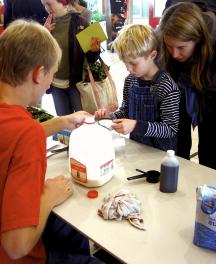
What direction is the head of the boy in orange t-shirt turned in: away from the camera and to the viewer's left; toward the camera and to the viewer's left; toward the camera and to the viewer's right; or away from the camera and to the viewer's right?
away from the camera and to the viewer's right

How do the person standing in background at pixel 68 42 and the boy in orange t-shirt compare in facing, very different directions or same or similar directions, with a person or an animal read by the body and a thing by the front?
very different directions

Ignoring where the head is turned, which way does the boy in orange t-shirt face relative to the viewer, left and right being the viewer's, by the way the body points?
facing away from the viewer and to the right of the viewer

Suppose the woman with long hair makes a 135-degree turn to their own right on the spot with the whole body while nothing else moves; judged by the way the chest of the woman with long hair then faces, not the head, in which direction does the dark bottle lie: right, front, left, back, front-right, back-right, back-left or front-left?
back

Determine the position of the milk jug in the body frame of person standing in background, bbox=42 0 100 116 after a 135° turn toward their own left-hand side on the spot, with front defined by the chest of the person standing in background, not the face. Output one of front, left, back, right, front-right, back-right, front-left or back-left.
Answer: right

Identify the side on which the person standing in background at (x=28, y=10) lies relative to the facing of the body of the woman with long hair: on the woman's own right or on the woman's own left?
on the woman's own right

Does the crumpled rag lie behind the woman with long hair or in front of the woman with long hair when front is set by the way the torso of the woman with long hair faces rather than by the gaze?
in front

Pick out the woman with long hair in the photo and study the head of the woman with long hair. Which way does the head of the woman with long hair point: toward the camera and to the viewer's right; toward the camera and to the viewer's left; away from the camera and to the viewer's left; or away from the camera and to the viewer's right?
toward the camera and to the viewer's left

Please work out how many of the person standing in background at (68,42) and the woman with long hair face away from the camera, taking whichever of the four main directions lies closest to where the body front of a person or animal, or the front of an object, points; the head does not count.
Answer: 0

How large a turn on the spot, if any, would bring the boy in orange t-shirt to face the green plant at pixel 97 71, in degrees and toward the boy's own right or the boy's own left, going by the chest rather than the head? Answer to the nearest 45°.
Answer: approximately 45° to the boy's own left

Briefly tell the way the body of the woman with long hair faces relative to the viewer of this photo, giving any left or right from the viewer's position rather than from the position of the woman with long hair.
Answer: facing the viewer and to the left of the viewer

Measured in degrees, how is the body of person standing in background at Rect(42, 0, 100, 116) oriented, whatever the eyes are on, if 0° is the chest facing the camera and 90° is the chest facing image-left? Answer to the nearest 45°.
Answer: approximately 45°

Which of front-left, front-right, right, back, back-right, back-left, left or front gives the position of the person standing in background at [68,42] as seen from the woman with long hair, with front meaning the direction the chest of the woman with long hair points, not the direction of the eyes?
right
